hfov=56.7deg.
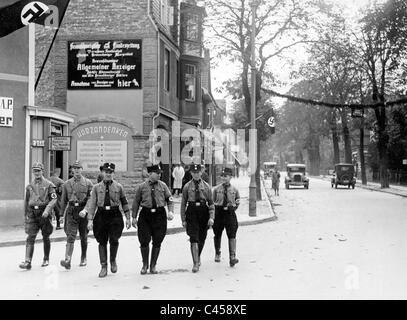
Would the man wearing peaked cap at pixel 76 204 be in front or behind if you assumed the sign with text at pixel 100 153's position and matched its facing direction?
in front

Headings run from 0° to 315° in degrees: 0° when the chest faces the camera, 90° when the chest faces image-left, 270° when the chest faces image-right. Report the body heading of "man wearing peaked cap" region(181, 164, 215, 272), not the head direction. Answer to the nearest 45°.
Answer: approximately 0°

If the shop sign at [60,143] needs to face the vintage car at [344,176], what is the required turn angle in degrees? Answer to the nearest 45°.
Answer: approximately 135° to its left

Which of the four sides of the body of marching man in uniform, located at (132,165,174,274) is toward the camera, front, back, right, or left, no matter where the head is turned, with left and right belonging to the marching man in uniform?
front

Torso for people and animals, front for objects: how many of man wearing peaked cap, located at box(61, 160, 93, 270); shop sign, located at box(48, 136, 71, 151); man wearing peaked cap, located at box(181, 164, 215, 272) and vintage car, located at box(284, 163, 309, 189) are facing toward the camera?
4

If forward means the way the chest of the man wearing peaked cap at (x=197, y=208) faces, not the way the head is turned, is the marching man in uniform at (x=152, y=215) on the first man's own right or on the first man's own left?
on the first man's own right

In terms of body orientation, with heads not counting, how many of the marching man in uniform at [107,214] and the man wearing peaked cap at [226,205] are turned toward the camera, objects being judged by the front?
2

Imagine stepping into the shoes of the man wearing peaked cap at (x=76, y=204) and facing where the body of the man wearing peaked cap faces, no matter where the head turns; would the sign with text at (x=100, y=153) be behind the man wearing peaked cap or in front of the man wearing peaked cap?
behind

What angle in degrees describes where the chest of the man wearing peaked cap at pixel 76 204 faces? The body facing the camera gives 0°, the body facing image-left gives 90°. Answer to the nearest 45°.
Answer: approximately 0°

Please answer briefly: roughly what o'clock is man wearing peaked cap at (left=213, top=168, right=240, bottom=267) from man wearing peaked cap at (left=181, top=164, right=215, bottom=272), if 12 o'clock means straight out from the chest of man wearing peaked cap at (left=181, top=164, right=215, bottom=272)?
man wearing peaked cap at (left=213, top=168, right=240, bottom=267) is roughly at 8 o'clock from man wearing peaked cap at (left=181, top=164, right=215, bottom=272).

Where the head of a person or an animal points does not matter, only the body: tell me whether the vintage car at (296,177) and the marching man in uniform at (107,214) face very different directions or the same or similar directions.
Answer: same or similar directions

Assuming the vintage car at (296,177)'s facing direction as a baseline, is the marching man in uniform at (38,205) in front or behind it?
in front

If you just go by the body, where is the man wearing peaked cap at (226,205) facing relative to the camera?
toward the camera

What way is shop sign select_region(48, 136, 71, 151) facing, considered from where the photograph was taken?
facing the viewer
